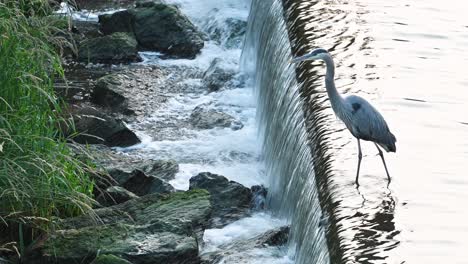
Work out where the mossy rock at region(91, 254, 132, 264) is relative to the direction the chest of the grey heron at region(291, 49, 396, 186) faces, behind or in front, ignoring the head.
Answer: in front

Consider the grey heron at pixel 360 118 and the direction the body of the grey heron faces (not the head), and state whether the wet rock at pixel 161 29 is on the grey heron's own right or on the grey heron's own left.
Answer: on the grey heron's own right

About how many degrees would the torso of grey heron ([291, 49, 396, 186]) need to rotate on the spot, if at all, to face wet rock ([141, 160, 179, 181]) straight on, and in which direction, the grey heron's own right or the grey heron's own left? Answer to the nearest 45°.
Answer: approximately 45° to the grey heron's own right

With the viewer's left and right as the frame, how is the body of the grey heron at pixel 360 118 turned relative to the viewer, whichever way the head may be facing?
facing to the left of the viewer

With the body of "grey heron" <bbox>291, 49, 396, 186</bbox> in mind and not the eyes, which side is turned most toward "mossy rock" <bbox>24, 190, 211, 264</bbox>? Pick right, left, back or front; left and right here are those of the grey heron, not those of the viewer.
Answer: front

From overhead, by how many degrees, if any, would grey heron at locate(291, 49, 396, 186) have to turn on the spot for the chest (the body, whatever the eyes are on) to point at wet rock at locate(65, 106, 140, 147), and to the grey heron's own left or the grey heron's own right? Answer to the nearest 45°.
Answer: approximately 45° to the grey heron's own right

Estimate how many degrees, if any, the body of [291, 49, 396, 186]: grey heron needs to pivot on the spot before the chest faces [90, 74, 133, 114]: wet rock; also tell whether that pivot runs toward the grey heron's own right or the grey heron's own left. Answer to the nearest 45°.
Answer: approximately 45° to the grey heron's own right
